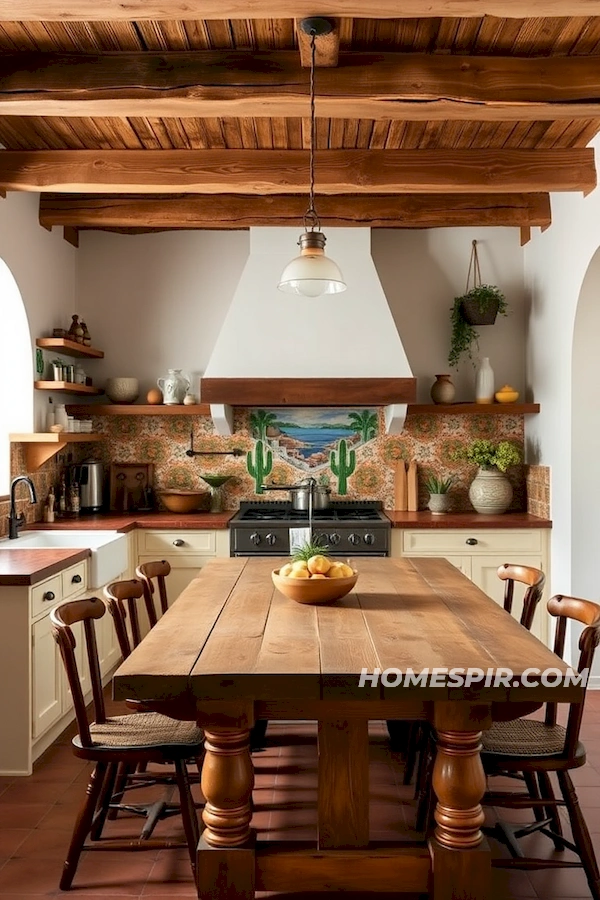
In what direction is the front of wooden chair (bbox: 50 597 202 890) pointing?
to the viewer's right

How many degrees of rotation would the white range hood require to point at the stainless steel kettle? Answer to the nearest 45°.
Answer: approximately 90° to its right

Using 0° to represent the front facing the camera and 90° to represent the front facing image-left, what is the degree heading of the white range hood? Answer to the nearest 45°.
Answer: approximately 0°

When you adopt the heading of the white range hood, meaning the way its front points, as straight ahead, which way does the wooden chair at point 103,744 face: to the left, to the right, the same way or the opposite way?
to the left

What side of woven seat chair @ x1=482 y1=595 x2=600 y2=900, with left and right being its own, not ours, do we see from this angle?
left
